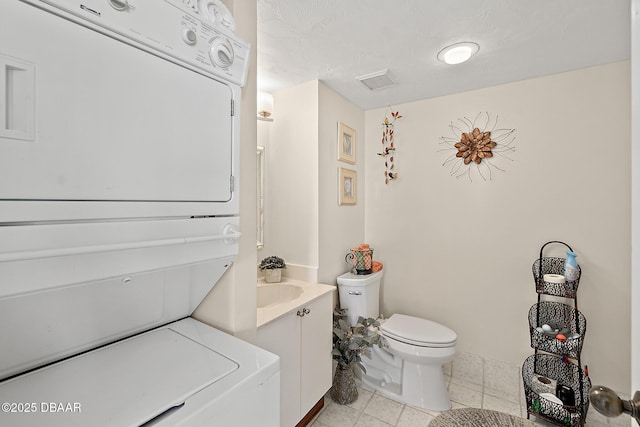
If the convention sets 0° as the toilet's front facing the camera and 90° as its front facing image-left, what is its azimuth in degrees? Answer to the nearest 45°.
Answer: approximately 315°

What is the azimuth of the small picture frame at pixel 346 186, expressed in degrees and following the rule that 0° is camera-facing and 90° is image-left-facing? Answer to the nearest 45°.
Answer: approximately 315°

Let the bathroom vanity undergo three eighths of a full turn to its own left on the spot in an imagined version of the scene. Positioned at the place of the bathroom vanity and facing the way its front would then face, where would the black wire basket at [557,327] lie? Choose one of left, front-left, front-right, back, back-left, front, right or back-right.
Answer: right

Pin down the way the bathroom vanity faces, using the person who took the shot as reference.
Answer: facing the viewer and to the right of the viewer

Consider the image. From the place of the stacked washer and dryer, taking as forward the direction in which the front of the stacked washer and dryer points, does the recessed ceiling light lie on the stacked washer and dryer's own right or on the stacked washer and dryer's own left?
on the stacked washer and dryer's own left

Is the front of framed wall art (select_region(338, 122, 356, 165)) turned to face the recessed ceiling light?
yes

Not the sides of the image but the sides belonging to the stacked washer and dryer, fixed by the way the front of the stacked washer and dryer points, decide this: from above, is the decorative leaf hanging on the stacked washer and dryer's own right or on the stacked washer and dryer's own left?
on the stacked washer and dryer's own left

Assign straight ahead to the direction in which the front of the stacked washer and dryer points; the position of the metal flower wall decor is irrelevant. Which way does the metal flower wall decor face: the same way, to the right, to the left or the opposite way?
to the right
